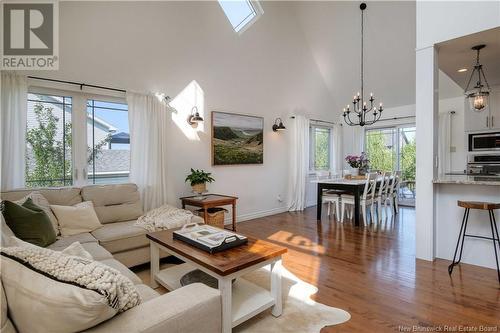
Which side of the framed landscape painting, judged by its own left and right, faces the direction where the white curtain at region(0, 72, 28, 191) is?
right

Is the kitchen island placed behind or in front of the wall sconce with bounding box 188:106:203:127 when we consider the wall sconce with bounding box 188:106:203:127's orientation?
in front

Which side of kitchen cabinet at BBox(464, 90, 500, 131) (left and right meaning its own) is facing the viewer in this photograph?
front

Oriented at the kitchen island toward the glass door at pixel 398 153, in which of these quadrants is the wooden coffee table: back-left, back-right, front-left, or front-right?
back-left

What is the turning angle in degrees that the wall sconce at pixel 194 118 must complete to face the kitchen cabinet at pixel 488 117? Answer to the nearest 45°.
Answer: approximately 45° to its left

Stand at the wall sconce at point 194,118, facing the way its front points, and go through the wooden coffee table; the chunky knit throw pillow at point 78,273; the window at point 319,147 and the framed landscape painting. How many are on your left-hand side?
2

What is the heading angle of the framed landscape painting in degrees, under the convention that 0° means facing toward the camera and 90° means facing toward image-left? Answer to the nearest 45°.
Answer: approximately 315°

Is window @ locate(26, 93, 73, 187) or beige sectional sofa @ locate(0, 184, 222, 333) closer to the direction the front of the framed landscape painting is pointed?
the beige sectional sofa

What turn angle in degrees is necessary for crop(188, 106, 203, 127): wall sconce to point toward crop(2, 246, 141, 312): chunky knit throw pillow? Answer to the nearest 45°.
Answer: approximately 45° to its right

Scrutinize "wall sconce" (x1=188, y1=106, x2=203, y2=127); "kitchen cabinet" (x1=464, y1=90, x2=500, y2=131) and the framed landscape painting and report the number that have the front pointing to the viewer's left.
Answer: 0

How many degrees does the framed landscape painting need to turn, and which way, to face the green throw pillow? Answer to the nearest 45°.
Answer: approximately 90° to its right

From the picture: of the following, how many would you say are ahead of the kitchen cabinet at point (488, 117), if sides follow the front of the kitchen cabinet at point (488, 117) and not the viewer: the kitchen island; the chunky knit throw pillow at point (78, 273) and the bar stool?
3

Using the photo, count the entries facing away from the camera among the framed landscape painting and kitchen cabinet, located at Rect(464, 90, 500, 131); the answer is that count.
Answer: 0

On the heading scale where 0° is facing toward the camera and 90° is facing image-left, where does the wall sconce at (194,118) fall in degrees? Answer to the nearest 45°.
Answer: approximately 315°

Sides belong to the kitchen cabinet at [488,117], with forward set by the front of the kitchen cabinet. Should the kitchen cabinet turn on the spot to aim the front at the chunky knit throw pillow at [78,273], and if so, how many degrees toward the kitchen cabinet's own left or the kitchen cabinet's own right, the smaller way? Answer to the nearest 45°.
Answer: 0° — it already faces it

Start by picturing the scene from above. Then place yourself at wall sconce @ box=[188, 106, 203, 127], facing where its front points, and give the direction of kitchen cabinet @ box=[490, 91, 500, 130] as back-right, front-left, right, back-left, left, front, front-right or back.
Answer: front-left
